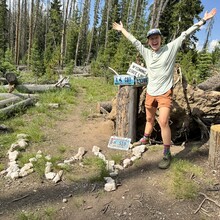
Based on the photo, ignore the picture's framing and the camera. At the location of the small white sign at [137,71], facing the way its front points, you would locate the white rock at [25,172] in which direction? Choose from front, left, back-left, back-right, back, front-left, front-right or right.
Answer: front-right

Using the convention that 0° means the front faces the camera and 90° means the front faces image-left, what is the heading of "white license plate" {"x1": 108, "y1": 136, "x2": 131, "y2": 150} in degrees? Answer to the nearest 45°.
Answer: approximately 0°

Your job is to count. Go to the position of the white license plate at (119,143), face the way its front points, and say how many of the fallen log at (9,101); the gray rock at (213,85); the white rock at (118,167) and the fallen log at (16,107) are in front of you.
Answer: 1

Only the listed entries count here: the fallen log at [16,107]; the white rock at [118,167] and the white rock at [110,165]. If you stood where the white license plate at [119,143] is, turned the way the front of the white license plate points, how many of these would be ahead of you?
2

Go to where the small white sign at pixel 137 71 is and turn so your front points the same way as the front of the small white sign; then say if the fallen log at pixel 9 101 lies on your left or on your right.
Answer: on your right

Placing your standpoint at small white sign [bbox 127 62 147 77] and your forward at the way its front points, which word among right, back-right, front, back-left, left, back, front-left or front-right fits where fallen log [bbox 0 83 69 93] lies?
back-right

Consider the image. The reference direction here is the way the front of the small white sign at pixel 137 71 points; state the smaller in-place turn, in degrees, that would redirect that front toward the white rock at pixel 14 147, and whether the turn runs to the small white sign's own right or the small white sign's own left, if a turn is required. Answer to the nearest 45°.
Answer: approximately 90° to the small white sign's own right

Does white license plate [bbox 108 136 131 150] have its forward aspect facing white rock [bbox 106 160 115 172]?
yes
